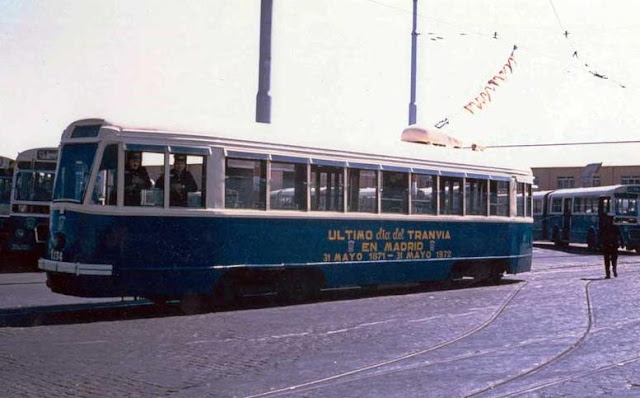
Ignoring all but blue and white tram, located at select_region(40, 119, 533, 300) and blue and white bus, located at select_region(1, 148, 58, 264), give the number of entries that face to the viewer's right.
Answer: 0

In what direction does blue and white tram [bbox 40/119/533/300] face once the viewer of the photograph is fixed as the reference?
facing the viewer and to the left of the viewer

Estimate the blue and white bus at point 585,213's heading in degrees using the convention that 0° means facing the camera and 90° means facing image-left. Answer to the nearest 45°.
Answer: approximately 315°

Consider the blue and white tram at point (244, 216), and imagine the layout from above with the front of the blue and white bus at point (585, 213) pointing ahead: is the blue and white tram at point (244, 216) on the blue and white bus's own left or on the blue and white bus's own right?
on the blue and white bus's own right

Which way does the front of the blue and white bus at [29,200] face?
toward the camera

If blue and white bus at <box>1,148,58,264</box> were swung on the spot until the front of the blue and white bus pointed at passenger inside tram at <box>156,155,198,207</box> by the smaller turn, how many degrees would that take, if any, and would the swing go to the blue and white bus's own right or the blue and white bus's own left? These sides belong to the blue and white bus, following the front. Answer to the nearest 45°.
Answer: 0° — it already faces them

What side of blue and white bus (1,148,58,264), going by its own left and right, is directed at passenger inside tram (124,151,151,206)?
front

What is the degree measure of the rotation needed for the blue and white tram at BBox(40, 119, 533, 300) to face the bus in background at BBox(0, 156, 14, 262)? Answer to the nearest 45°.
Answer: approximately 90° to its right

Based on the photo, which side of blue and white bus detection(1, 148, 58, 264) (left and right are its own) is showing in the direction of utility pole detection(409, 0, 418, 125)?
left

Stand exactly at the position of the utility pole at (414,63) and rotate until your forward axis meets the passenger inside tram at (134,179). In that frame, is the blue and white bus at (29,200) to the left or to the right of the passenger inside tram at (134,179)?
right

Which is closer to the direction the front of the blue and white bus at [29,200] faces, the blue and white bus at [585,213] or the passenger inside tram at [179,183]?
the passenger inside tram

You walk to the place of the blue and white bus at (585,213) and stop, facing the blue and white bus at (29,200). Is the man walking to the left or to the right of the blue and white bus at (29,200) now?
left

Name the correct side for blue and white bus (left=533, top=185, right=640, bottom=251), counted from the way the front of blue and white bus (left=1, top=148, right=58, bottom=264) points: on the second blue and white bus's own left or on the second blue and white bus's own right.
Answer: on the second blue and white bus's own left
